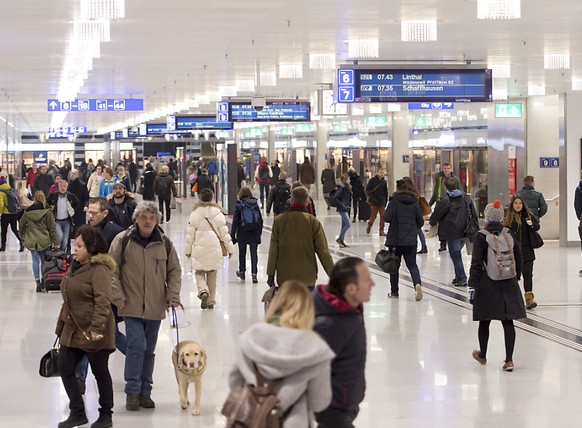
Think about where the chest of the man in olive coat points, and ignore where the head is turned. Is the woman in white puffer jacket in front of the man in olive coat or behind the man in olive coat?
in front

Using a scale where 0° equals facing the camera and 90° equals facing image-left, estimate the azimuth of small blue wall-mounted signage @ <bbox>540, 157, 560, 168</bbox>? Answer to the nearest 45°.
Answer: approximately 0°

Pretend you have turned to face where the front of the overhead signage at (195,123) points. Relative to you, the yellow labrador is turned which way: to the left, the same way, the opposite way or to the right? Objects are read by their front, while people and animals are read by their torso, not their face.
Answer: the same way

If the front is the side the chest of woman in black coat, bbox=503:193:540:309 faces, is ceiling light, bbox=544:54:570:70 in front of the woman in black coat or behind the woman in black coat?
behind

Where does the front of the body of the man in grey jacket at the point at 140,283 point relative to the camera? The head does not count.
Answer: toward the camera

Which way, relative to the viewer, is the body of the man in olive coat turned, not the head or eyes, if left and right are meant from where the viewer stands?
facing away from the viewer

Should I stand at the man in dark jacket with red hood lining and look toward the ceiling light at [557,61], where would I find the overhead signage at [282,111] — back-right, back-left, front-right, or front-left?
front-left

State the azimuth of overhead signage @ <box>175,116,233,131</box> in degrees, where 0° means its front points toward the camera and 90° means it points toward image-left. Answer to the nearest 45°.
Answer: approximately 0°

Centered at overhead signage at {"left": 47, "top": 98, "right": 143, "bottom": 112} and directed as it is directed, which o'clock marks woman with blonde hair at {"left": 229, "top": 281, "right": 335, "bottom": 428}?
The woman with blonde hair is roughly at 12 o'clock from the overhead signage.

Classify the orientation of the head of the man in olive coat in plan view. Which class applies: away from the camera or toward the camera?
away from the camera

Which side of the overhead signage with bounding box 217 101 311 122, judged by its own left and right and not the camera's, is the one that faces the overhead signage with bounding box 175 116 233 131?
back

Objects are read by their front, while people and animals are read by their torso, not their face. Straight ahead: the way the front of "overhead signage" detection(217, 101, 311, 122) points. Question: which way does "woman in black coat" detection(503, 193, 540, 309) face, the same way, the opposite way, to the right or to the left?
the same way

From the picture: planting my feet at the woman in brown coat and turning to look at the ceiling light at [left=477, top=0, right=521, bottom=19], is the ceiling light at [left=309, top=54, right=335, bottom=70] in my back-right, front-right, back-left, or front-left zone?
front-left

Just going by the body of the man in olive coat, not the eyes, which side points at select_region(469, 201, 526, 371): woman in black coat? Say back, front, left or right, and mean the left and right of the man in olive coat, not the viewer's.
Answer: right

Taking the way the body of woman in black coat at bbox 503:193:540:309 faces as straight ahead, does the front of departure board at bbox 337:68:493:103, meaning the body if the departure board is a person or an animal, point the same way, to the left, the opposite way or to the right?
the same way

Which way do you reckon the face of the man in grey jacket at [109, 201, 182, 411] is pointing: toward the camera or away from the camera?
toward the camera

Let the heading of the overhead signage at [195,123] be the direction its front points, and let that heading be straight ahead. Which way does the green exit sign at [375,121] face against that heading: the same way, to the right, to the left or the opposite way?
the same way

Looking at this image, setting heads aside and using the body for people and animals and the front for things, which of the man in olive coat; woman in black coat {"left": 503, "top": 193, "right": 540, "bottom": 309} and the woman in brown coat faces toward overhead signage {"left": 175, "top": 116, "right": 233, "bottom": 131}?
the man in olive coat
